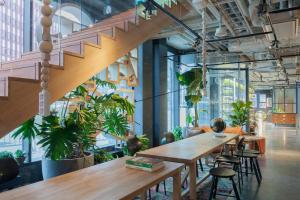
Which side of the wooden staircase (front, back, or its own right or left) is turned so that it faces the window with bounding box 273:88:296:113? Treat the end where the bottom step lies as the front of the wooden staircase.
back

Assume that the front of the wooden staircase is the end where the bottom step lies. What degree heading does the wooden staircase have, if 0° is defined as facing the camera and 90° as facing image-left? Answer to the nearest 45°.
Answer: approximately 45°

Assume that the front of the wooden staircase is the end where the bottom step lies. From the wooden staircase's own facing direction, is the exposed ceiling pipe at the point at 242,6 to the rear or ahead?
to the rear

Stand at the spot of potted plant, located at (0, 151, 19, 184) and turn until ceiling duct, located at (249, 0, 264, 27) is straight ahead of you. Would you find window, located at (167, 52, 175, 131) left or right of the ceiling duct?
left
